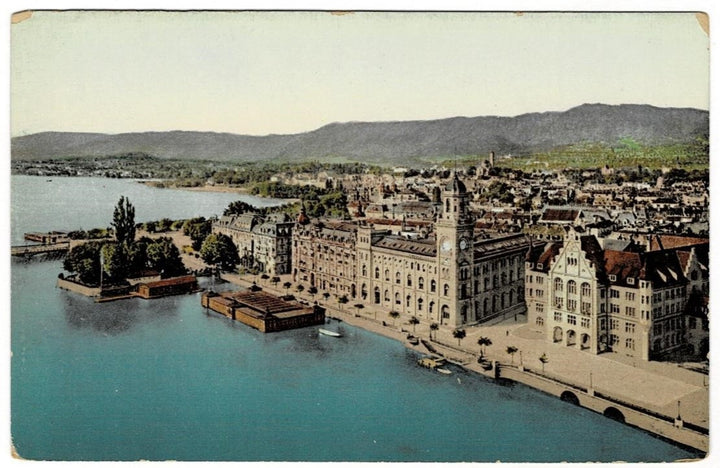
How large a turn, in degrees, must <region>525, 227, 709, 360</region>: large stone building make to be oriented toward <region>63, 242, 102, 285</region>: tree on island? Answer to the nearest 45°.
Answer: approximately 45° to its right

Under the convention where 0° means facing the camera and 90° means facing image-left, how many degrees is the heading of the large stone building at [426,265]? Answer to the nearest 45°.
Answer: approximately 45°

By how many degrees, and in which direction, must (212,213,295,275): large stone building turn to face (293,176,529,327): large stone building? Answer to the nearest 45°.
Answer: approximately 135° to its left

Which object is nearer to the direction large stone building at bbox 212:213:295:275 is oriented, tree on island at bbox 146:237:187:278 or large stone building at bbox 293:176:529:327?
the tree on island

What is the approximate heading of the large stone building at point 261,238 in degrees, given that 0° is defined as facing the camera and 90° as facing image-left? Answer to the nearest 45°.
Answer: approximately 45°

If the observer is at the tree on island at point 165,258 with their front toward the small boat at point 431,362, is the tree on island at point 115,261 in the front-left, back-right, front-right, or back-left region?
back-right

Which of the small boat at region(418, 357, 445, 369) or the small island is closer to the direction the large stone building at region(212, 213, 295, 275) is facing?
the small island
